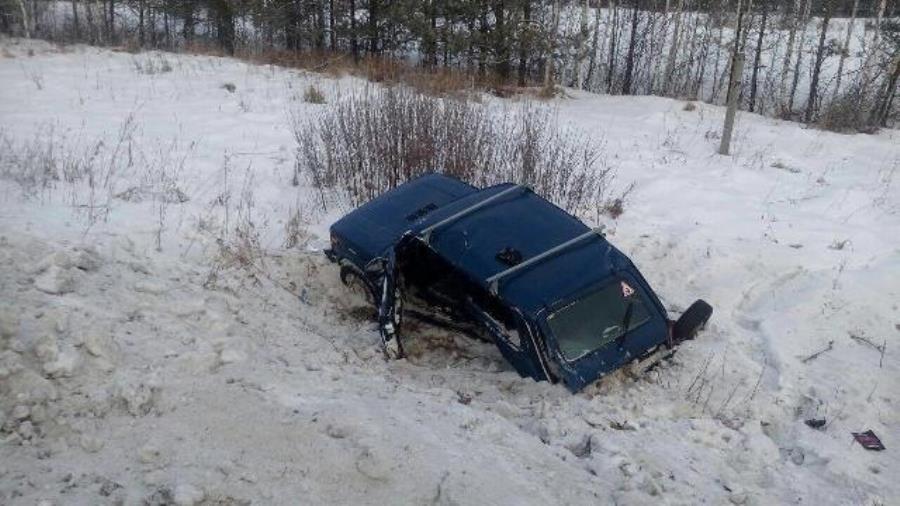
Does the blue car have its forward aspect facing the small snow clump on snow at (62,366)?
no

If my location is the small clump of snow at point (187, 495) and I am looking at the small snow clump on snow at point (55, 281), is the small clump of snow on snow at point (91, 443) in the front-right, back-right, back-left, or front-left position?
front-left

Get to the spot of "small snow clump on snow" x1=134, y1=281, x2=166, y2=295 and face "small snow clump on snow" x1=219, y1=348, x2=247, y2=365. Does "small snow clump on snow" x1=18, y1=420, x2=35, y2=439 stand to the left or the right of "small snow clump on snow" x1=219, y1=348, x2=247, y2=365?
right

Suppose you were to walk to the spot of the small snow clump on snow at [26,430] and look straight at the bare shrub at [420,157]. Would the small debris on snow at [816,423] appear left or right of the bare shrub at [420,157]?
right

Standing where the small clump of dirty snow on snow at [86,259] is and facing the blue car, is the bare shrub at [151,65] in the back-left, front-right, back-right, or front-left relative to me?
back-left

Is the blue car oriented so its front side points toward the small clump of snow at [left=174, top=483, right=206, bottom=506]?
no

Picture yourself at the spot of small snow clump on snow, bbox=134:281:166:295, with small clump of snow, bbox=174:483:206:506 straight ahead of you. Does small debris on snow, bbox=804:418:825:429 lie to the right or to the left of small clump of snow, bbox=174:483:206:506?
left
